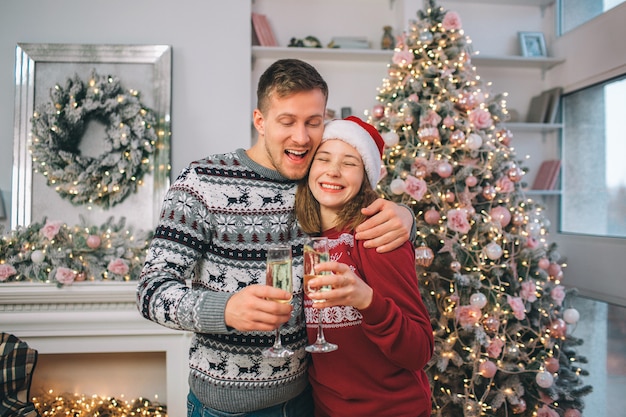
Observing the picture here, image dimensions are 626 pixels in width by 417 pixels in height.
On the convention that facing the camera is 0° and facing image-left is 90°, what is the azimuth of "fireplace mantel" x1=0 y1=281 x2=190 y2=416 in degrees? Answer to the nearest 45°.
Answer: approximately 0°

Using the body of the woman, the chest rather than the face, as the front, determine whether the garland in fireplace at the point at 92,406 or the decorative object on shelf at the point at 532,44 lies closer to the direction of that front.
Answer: the garland in fireplace

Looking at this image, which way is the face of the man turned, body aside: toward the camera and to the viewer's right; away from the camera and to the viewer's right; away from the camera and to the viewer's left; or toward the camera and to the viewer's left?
toward the camera and to the viewer's right

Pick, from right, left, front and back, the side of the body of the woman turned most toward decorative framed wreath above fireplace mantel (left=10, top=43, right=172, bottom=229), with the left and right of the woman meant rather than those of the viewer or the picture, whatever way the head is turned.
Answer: right

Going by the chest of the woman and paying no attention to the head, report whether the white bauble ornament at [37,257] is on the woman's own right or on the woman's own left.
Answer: on the woman's own right

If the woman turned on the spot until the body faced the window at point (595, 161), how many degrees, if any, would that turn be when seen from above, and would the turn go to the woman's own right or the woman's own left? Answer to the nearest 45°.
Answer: approximately 180°

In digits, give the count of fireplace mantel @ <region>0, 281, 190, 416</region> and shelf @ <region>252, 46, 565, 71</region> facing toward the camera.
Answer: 2

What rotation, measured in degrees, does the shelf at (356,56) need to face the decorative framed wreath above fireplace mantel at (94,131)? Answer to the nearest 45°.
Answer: approximately 45° to its right

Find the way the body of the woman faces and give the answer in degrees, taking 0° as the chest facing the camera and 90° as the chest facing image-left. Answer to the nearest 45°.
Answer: approximately 45°

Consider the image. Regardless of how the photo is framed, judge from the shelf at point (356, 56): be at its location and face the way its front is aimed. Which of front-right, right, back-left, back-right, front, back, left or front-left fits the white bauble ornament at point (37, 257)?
front-right

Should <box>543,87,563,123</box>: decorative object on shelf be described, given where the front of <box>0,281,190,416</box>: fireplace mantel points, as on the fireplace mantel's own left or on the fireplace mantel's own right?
on the fireplace mantel's own left
